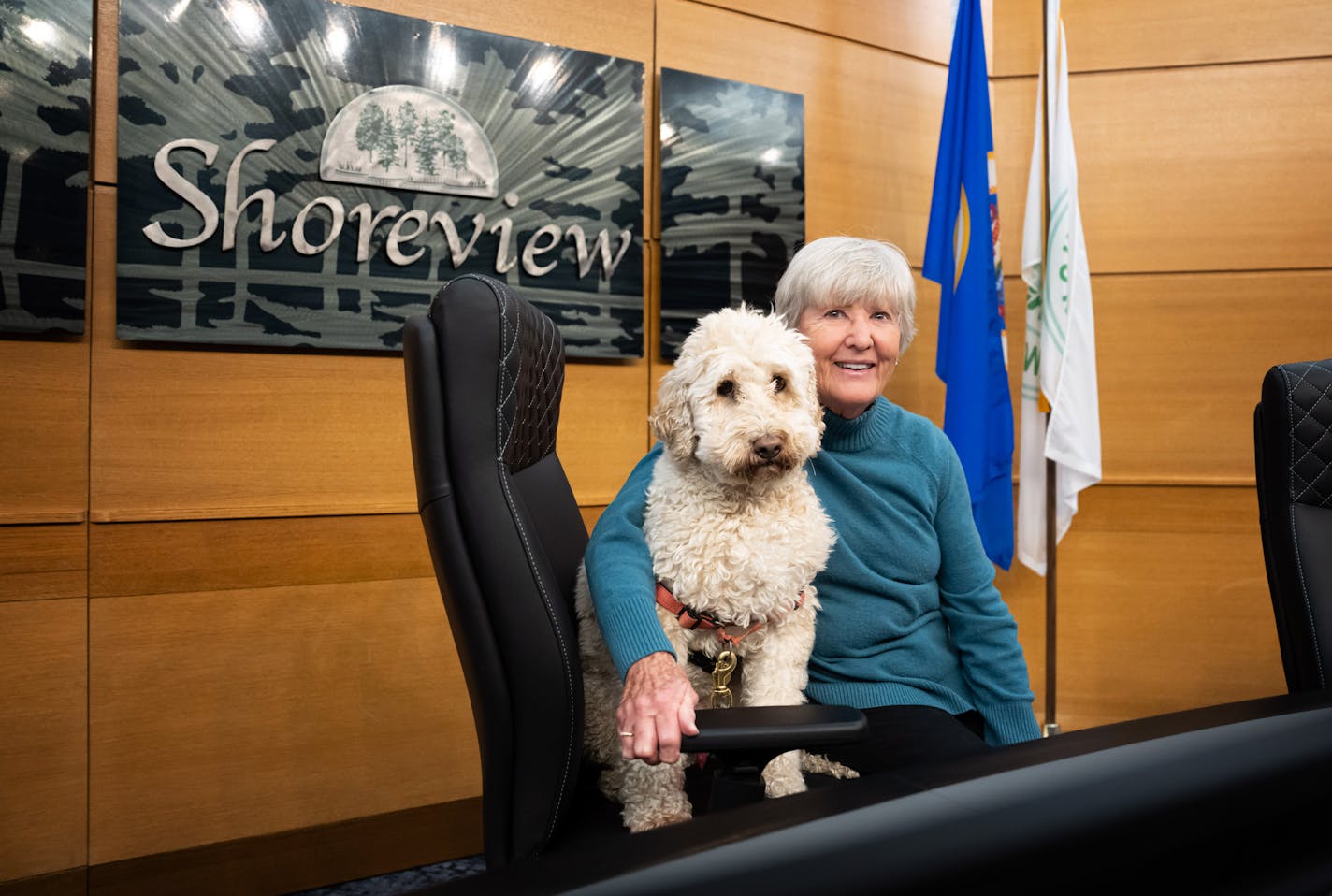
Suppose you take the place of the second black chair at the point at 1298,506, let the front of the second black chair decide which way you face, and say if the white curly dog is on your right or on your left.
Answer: on your right

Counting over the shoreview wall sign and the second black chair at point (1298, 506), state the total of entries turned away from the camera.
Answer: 0

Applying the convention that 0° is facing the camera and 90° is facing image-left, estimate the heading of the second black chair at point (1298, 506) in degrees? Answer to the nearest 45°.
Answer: approximately 315°

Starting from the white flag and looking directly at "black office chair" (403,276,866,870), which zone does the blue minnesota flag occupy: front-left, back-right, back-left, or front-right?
front-right

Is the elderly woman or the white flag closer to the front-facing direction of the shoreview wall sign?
the elderly woman

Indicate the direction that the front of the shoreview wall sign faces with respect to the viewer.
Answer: facing the viewer and to the right of the viewer

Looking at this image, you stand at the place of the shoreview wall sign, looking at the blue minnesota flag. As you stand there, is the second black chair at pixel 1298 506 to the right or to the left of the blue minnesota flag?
right
